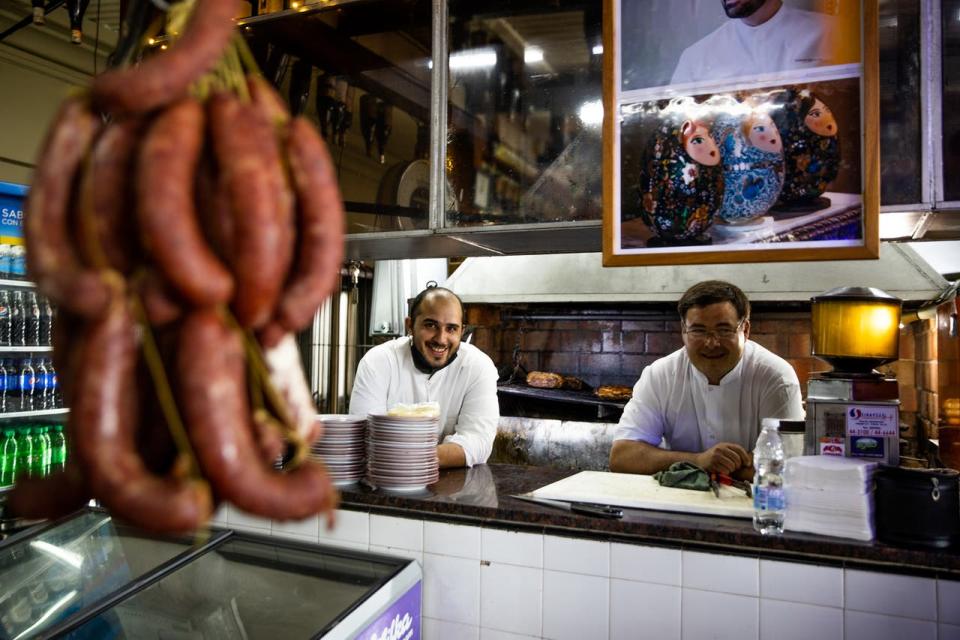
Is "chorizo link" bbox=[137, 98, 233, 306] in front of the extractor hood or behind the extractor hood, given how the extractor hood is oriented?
in front

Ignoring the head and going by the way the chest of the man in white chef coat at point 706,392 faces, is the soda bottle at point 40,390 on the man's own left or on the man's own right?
on the man's own right

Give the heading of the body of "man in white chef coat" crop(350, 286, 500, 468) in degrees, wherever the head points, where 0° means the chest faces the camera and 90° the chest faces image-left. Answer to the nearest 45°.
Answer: approximately 0°

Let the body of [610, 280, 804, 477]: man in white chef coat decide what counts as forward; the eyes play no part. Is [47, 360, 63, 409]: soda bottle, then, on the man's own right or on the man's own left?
on the man's own right

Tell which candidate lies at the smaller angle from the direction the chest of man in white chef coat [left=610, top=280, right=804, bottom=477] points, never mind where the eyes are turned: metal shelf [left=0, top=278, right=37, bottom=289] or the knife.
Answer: the knife

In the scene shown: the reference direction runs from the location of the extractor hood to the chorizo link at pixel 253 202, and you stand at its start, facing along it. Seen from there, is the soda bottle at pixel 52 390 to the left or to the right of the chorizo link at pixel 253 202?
right
